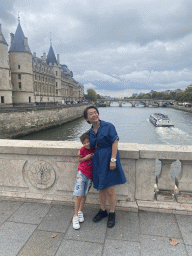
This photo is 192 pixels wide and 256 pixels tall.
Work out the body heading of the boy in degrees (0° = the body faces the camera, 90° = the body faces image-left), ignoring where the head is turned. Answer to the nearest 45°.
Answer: approximately 315°

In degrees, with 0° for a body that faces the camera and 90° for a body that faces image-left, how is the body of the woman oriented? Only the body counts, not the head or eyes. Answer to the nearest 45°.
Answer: approximately 45°

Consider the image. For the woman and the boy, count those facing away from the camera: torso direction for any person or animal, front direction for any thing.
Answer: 0
